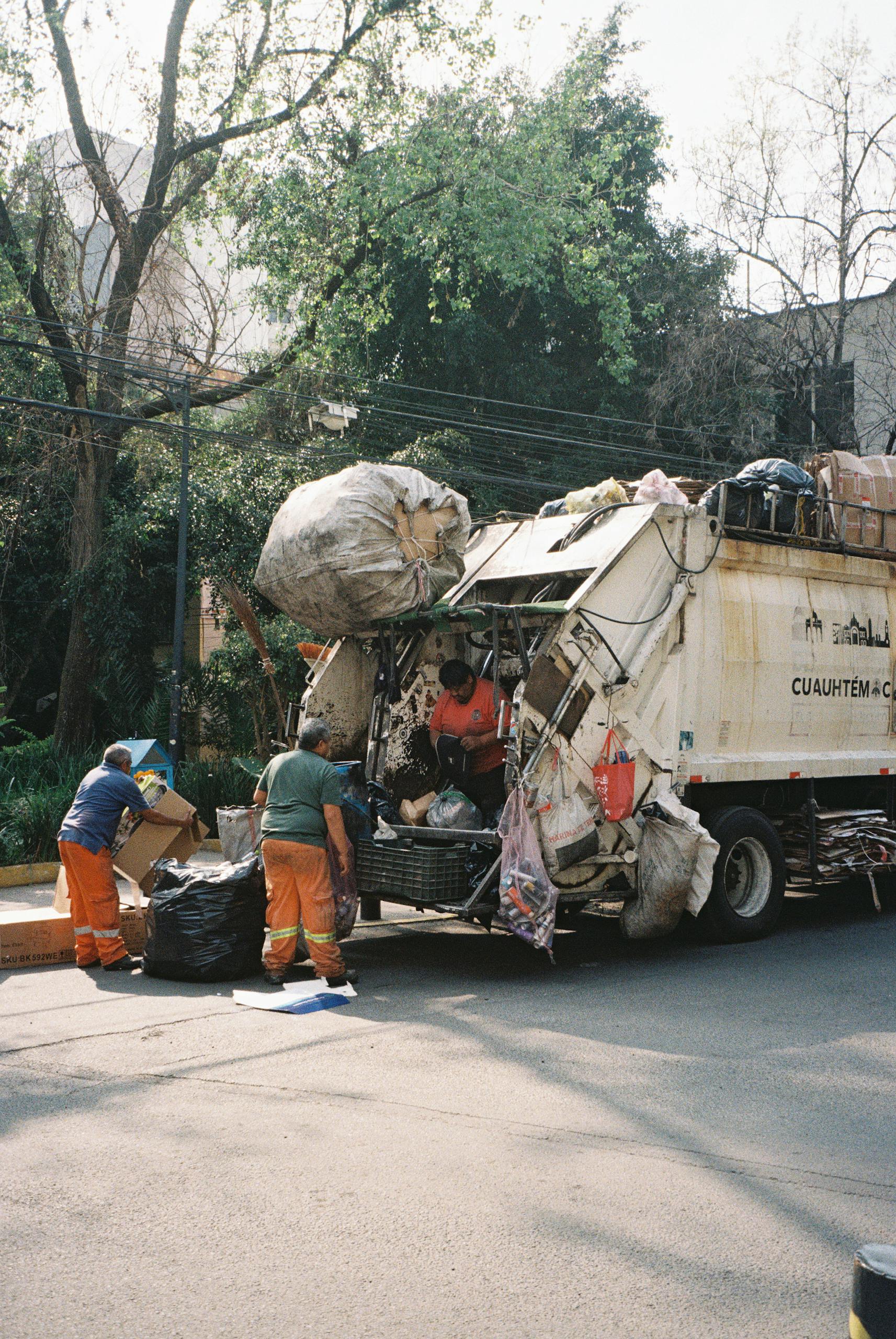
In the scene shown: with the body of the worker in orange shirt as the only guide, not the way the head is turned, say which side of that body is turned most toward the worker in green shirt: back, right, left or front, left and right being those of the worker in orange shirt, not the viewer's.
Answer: front

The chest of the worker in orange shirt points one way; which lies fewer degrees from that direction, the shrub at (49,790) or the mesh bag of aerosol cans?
the mesh bag of aerosol cans

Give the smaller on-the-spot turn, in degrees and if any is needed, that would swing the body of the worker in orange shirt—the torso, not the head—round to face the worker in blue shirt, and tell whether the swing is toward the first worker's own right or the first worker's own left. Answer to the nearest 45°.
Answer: approximately 45° to the first worker's own right

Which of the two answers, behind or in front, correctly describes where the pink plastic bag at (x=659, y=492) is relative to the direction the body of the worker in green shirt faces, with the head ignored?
in front

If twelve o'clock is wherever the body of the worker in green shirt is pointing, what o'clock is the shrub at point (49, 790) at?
The shrub is roughly at 10 o'clock from the worker in green shirt.

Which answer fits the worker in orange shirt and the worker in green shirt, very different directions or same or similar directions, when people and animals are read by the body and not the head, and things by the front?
very different directions

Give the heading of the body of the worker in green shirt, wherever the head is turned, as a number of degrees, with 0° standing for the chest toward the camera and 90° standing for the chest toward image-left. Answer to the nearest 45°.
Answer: approximately 225°
